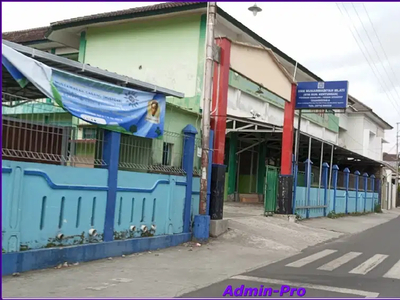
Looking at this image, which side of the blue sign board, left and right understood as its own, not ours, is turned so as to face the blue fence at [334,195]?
back

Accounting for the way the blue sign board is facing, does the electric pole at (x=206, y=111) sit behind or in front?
in front

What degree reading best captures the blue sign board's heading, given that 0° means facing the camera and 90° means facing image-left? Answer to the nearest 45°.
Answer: approximately 0°

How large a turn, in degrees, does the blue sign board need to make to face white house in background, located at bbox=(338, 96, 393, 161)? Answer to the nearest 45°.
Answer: approximately 180°

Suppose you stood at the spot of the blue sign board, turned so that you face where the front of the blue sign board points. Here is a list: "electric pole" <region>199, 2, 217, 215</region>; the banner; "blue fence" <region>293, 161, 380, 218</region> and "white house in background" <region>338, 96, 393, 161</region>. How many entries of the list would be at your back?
2

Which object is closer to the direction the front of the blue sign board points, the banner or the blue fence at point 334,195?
the banner

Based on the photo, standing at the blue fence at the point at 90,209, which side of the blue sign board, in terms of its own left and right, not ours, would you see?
front

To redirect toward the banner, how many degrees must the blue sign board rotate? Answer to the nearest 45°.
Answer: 0° — it already faces it
